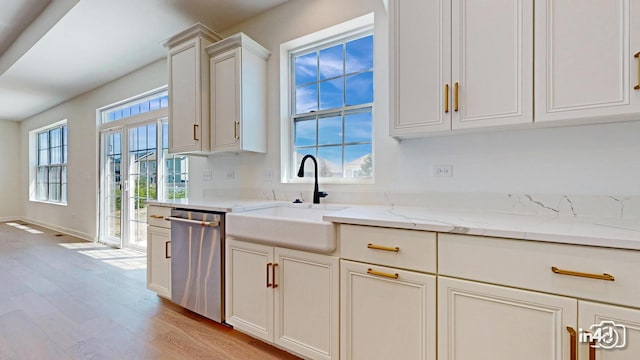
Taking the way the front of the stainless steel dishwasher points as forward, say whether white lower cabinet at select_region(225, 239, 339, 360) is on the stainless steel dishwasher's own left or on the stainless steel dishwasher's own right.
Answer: on the stainless steel dishwasher's own left

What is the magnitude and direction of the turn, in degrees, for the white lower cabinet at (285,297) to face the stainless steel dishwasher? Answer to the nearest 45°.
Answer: approximately 90° to its right

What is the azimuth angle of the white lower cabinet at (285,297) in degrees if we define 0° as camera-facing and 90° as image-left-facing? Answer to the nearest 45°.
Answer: approximately 45°

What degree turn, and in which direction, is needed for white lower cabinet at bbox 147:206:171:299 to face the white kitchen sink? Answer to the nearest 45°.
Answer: approximately 90° to its left

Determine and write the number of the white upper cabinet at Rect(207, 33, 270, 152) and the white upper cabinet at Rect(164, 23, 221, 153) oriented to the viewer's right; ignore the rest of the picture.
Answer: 0

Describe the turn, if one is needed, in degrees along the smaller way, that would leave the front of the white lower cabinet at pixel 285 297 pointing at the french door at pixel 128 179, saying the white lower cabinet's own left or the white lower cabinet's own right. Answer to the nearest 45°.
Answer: approximately 90° to the white lower cabinet's own right

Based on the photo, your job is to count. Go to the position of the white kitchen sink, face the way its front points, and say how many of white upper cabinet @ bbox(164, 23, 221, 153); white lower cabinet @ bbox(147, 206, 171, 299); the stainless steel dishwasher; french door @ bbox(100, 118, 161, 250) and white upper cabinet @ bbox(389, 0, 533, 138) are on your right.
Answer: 4

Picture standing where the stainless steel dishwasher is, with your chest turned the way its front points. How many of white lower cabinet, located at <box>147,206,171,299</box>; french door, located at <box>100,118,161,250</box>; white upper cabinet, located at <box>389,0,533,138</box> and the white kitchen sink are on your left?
2

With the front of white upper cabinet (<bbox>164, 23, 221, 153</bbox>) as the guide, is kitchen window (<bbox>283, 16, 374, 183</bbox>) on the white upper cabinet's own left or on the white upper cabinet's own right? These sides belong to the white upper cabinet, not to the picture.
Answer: on the white upper cabinet's own left

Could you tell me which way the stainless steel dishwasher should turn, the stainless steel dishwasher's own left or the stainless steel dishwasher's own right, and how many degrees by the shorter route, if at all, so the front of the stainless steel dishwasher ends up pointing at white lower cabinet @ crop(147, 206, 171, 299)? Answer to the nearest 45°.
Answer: approximately 90° to the stainless steel dishwasher's own right

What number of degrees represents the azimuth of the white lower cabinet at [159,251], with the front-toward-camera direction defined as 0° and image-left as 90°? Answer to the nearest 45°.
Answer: approximately 45°

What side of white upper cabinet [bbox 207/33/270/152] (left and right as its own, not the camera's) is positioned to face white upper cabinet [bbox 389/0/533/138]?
left
